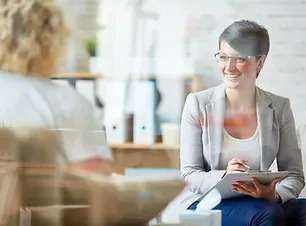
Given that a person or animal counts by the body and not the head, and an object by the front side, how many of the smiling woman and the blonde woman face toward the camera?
1

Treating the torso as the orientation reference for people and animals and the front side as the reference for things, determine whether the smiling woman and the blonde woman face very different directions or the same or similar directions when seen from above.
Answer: very different directions

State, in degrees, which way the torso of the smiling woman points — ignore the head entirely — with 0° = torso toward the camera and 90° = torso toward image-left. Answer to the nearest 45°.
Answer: approximately 0°

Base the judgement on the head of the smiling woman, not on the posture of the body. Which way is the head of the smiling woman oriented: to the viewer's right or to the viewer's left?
to the viewer's left

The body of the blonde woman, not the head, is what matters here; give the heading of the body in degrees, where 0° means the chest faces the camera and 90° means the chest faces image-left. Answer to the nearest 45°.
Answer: approximately 225°
